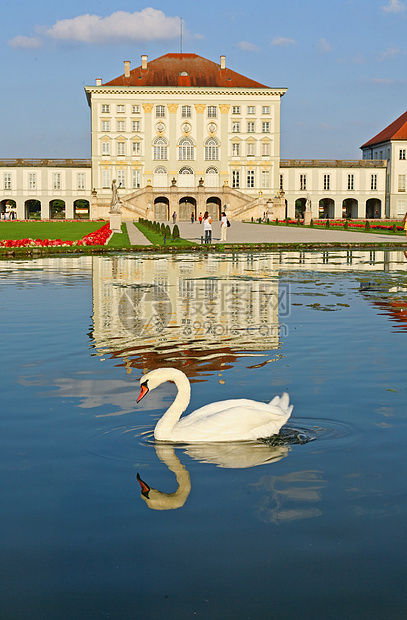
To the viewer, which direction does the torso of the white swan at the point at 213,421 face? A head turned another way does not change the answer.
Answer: to the viewer's left
